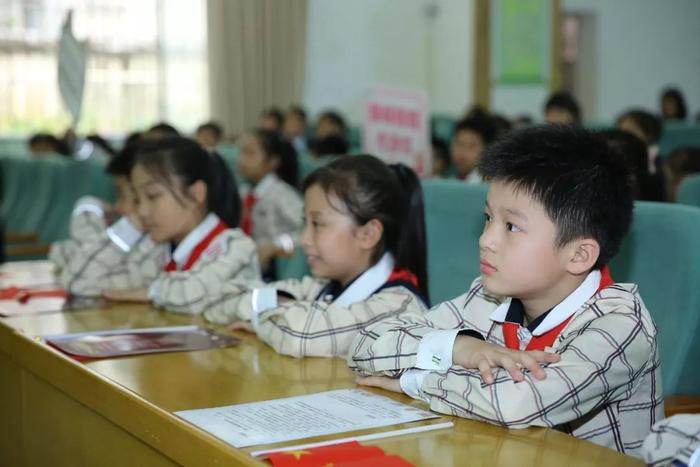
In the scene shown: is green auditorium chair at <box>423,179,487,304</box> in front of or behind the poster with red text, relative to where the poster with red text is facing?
in front

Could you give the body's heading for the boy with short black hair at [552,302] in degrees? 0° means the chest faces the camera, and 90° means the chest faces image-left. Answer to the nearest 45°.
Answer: approximately 45°

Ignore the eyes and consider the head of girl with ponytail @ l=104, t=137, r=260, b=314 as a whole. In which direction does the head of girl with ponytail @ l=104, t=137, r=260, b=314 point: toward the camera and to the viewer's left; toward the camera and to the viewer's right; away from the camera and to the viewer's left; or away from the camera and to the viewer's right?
toward the camera and to the viewer's left

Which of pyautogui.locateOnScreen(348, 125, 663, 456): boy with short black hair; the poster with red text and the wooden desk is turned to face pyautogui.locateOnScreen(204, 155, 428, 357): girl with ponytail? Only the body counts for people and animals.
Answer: the poster with red text

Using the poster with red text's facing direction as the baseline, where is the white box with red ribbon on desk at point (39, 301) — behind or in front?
in front

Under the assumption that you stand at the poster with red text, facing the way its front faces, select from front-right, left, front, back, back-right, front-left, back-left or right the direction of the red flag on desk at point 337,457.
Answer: front

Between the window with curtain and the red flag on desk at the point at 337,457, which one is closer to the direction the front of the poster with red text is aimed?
the red flag on desk

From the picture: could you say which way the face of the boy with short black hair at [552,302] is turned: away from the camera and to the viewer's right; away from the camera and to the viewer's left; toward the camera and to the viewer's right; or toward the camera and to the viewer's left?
toward the camera and to the viewer's left

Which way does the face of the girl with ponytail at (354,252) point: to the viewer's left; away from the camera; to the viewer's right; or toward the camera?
to the viewer's left
